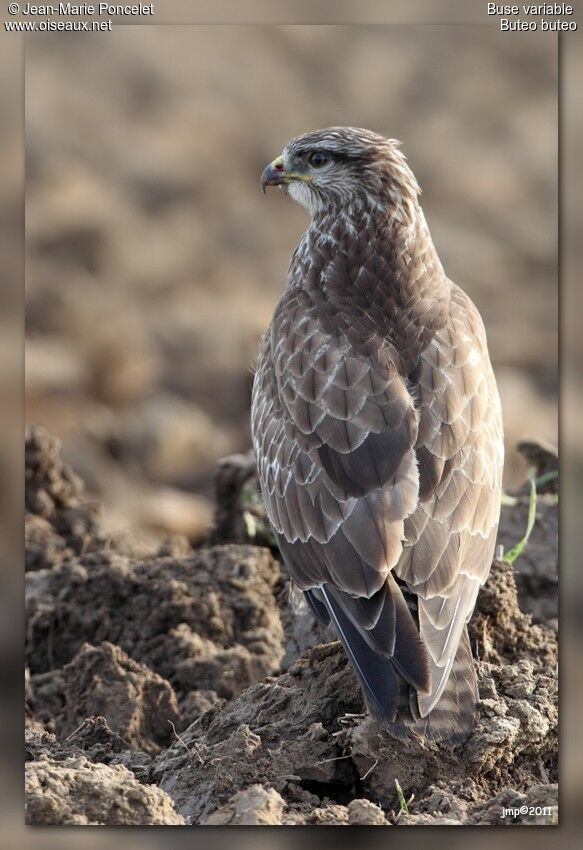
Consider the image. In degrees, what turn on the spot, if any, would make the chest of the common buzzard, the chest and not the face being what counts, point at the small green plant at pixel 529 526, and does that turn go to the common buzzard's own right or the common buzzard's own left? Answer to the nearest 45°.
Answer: approximately 90° to the common buzzard's own right

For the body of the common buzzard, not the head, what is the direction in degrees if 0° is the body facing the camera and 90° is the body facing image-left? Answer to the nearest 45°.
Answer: approximately 135°

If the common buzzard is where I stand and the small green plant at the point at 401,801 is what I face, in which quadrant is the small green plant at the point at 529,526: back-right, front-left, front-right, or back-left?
back-left

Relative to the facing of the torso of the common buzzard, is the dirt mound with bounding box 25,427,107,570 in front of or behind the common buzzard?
in front
